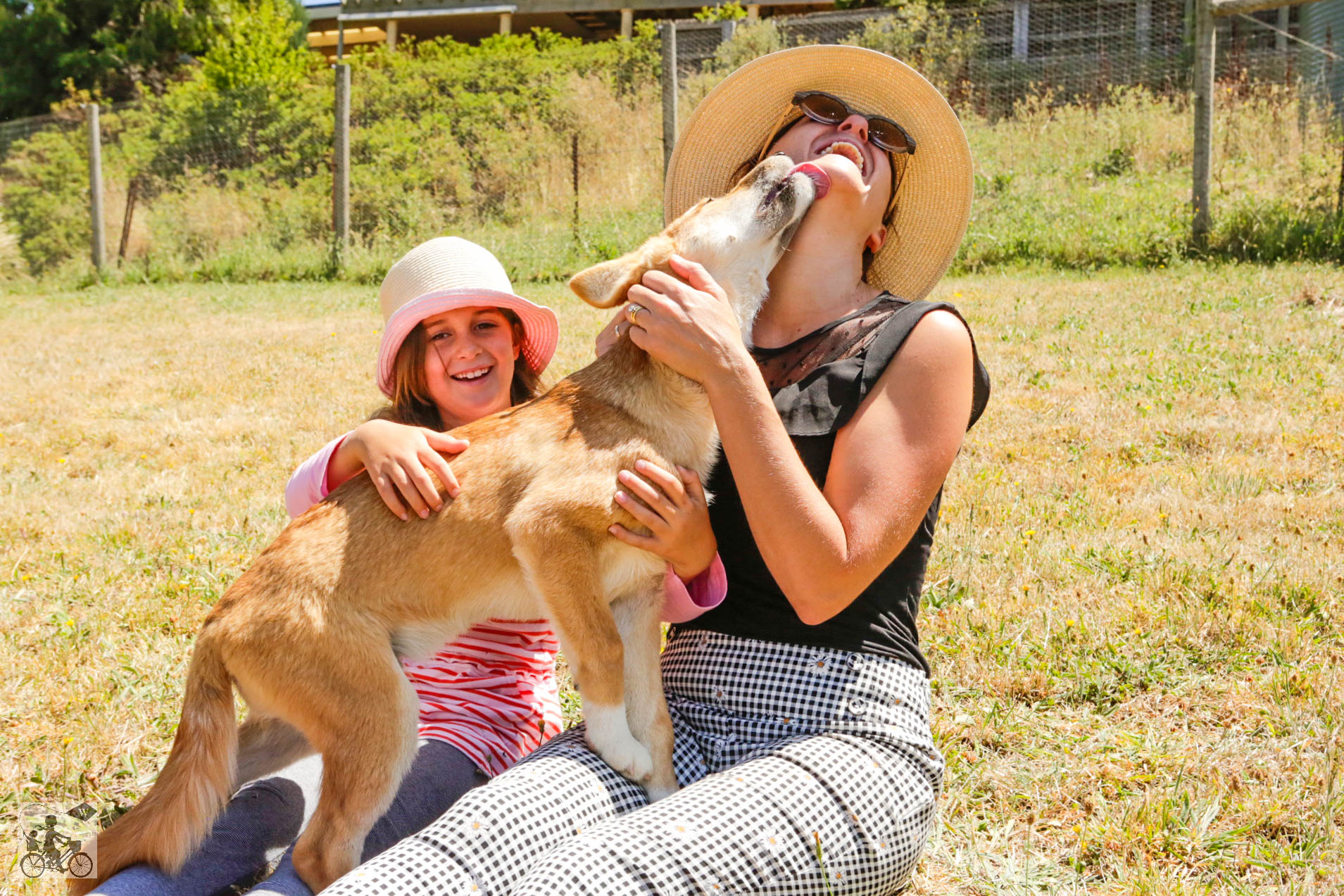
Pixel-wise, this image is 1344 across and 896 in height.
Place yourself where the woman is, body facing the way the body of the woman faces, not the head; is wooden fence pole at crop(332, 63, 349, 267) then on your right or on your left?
on your right

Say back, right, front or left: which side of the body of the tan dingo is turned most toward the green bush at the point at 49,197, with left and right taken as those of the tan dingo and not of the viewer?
left

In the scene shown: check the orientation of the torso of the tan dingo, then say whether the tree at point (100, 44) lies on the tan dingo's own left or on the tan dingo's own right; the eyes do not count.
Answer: on the tan dingo's own left

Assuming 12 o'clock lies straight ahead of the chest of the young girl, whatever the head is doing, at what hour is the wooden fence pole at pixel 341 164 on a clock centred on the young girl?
The wooden fence pole is roughly at 6 o'clock from the young girl.

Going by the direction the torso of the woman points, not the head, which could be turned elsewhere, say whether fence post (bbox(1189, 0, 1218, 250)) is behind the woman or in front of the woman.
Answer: behind

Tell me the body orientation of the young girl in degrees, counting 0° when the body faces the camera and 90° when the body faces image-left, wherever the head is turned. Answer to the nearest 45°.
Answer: approximately 0°

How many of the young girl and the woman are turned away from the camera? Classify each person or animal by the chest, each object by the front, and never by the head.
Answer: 0

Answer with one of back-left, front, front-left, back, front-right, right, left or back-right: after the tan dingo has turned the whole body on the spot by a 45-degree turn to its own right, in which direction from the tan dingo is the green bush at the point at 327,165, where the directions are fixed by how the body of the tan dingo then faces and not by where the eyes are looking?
back-left

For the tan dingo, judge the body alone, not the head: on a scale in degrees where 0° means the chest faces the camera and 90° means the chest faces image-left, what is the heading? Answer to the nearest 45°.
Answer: approximately 270°

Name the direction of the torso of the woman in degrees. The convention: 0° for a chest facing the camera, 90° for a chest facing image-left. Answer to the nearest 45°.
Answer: approximately 45°

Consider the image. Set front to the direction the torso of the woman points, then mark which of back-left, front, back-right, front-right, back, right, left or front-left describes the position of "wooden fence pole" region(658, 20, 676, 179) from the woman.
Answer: back-right
